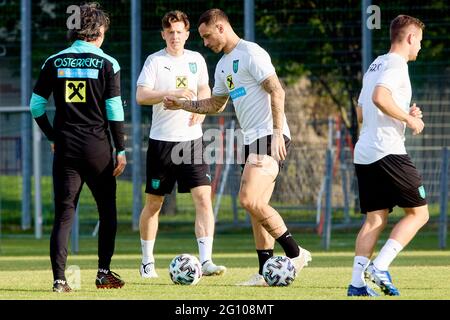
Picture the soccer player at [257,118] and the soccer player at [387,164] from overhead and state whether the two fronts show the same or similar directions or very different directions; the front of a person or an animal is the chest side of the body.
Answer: very different directions

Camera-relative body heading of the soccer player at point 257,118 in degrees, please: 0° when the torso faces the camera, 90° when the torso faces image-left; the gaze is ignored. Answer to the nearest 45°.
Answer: approximately 45°
